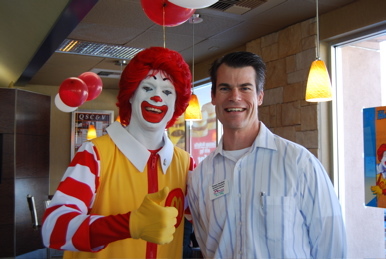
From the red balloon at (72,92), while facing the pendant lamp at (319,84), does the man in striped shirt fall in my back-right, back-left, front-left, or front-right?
front-right

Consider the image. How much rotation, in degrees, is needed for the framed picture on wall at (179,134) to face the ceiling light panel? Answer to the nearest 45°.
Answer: approximately 45° to its right

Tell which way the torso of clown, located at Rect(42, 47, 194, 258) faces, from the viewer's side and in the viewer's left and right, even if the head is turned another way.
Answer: facing the viewer and to the right of the viewer

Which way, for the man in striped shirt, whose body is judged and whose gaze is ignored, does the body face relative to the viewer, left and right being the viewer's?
facing the viewer and to the left of the viewer

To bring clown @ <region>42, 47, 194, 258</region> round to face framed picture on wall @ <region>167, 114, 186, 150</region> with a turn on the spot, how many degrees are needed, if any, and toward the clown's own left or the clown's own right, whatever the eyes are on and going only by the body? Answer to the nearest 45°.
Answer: approximately 135° to the clown's own left

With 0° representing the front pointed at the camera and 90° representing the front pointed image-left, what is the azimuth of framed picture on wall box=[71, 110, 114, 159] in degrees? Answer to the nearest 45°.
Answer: approximately 0°

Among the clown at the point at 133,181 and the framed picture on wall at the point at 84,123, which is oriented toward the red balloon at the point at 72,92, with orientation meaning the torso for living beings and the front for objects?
the framed picture on wall

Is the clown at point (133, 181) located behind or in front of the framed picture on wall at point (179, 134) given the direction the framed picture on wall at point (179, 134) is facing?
in front

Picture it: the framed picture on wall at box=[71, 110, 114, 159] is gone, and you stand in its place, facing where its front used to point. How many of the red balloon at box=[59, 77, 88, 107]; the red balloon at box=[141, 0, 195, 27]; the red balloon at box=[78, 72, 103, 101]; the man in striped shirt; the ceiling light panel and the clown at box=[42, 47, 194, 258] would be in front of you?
6

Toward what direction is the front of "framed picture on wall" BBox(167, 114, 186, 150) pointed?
toward the camera

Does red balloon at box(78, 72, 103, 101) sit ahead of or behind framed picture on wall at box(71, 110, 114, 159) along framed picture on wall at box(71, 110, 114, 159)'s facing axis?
ahead

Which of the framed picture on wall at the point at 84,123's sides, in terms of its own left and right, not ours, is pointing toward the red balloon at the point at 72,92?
front

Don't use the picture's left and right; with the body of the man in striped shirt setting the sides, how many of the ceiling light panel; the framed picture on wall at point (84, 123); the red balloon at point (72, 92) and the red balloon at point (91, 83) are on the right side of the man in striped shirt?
4

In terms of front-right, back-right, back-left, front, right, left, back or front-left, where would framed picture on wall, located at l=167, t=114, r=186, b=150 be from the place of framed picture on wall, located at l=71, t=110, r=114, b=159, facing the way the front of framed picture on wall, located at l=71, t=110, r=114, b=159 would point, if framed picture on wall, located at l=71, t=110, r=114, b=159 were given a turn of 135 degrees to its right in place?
back

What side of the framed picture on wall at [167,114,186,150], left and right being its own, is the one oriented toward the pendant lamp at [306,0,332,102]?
front
